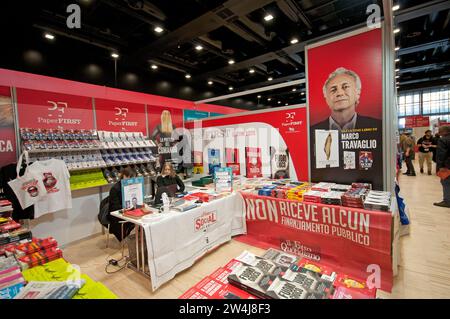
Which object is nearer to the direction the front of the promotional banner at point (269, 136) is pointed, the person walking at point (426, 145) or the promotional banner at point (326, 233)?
the promotional banner

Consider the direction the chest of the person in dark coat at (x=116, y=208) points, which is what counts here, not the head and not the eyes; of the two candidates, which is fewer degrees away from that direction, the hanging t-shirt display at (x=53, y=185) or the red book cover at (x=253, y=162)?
the red book cover

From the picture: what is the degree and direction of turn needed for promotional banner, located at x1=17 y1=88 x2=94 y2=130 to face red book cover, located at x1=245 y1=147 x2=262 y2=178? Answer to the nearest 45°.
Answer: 0° — it already faces it

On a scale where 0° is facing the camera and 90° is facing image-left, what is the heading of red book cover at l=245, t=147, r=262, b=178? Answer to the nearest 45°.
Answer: approximately 0°

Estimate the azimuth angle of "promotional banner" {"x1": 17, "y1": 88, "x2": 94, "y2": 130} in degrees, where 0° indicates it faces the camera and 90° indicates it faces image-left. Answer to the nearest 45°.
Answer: approximately 315°

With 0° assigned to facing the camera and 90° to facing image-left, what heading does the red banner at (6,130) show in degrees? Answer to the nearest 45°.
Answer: approximately 315°
